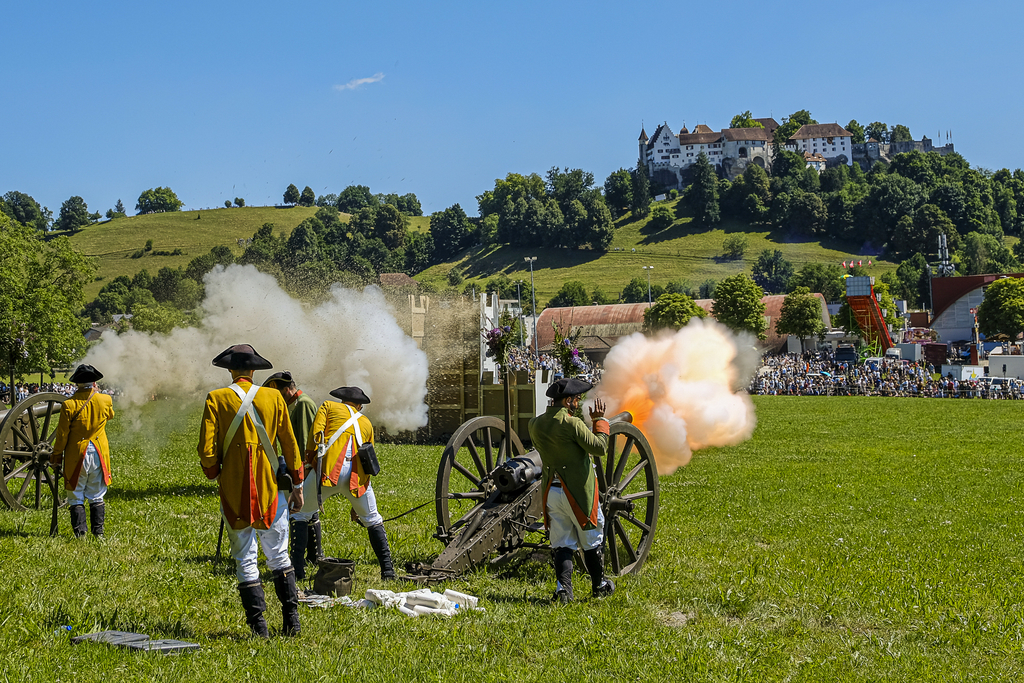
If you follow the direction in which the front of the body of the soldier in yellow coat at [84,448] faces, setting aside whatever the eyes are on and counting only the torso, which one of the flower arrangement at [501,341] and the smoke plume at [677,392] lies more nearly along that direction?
the flower arrangement

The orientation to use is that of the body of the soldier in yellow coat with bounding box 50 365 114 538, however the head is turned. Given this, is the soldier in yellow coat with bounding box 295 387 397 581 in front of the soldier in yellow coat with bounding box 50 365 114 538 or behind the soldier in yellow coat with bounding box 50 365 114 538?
behind

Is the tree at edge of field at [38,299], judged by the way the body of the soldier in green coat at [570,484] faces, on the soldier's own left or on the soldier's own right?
on the soldier's own left

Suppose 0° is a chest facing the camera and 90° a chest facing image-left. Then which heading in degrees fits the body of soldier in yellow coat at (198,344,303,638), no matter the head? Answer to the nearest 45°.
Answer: approximately 180°

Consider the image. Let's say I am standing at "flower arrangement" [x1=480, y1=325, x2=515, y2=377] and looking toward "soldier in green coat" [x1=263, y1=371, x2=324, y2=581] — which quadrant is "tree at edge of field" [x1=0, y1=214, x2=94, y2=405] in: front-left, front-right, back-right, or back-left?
back-right

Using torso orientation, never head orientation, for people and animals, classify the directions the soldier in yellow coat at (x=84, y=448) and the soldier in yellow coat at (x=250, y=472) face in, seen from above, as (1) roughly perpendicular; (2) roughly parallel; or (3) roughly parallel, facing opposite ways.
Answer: roughly parallel

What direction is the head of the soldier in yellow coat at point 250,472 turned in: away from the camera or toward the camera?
away from the camera

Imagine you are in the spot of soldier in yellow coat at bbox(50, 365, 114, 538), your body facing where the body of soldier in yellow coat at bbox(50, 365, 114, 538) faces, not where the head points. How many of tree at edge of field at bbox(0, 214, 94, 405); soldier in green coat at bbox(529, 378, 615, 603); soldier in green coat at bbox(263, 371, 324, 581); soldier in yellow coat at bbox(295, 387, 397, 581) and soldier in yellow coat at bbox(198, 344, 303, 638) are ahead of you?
1

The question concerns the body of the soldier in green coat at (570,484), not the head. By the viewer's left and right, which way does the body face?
facing away from the viewer and to the right of the viewer

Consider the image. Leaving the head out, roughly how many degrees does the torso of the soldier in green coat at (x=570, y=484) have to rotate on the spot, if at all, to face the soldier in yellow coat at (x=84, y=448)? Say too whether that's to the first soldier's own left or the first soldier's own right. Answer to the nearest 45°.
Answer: approximately 135° to the first soldier's own left

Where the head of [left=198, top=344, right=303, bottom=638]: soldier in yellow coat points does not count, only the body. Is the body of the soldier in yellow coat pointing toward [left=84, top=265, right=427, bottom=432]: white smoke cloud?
yes

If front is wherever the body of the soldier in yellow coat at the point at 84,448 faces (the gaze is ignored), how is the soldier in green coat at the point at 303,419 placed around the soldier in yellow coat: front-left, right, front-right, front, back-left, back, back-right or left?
back-right

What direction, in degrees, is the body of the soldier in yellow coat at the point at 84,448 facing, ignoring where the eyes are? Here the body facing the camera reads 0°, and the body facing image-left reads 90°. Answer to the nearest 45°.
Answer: approximately 180°

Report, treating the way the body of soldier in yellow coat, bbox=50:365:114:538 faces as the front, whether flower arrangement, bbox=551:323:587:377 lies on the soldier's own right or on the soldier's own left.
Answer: on the soldier's own right
